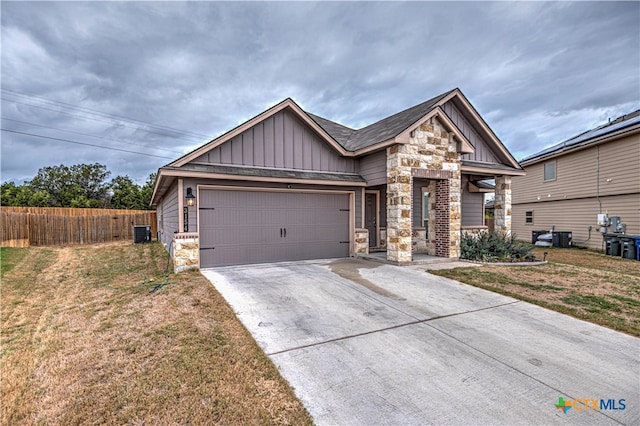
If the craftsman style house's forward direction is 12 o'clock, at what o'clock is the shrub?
The shrub is roughly at 10 o'clock from the craftsman style house.

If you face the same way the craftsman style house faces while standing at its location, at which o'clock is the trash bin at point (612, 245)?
The trash bin is roughly at 10 o'clock from the craftsman style house.

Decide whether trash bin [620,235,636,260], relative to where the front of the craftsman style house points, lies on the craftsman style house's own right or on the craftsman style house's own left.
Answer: on the craftsman style house's own left

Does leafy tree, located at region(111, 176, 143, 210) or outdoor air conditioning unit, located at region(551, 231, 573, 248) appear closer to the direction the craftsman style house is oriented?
the outdoor air conditioning unit

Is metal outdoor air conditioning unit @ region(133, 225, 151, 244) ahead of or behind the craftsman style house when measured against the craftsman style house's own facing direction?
behind

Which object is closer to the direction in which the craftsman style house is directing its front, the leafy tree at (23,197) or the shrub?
the shrub

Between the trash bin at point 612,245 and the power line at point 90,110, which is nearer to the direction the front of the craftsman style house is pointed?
the trash bin

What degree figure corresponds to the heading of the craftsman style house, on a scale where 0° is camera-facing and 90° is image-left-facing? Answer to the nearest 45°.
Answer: approximately 315°

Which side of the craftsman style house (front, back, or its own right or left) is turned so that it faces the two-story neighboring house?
left

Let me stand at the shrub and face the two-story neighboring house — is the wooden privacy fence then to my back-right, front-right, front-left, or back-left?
back-left
